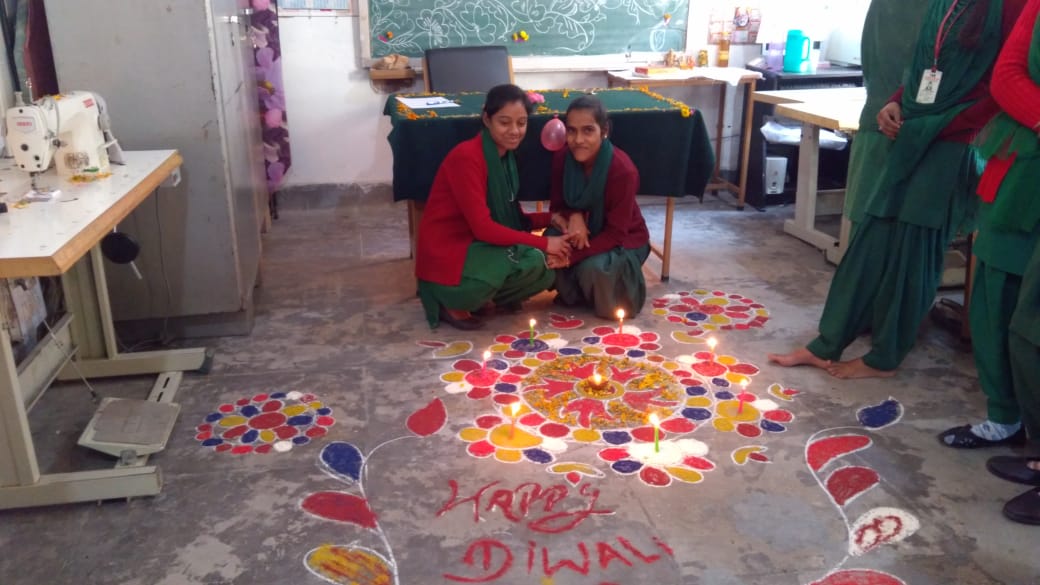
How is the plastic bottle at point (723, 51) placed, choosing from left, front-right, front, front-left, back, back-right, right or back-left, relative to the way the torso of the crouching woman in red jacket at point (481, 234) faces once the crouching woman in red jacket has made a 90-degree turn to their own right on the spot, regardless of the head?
back

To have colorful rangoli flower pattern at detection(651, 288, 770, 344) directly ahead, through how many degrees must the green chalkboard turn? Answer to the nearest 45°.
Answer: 0° — it already faces it

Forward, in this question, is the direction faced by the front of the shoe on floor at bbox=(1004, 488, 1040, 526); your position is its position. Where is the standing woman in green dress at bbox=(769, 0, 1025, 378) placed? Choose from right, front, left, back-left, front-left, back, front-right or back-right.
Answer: front-right

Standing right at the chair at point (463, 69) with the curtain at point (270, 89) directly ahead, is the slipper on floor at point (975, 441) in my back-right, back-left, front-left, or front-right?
back-left

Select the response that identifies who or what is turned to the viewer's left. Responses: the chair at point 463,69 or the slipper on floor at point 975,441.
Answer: the slipper on floor

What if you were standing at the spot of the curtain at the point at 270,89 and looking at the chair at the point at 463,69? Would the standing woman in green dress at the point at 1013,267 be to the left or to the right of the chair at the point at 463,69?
right

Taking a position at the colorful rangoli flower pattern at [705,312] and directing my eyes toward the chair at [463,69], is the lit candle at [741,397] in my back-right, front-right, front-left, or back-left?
back-left

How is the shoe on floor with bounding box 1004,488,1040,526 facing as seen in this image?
to the viewer's left

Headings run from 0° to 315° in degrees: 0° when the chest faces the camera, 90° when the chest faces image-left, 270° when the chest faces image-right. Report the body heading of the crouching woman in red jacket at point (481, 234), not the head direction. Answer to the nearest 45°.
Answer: approximately 315°

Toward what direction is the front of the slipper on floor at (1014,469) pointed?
to the viewer's left
